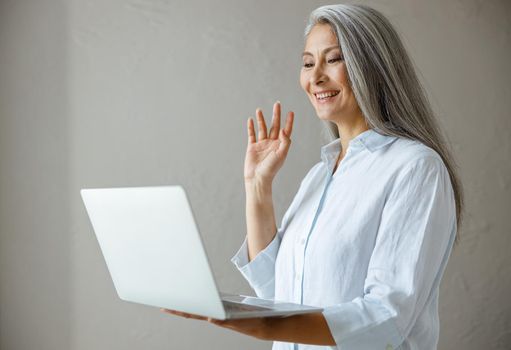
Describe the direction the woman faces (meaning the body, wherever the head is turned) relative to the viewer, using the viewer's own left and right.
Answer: facing the viewer and to the left of the viewer

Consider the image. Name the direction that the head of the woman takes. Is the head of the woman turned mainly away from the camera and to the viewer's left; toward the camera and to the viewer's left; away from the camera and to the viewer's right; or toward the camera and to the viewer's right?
toward the camera and to the viewer's left
